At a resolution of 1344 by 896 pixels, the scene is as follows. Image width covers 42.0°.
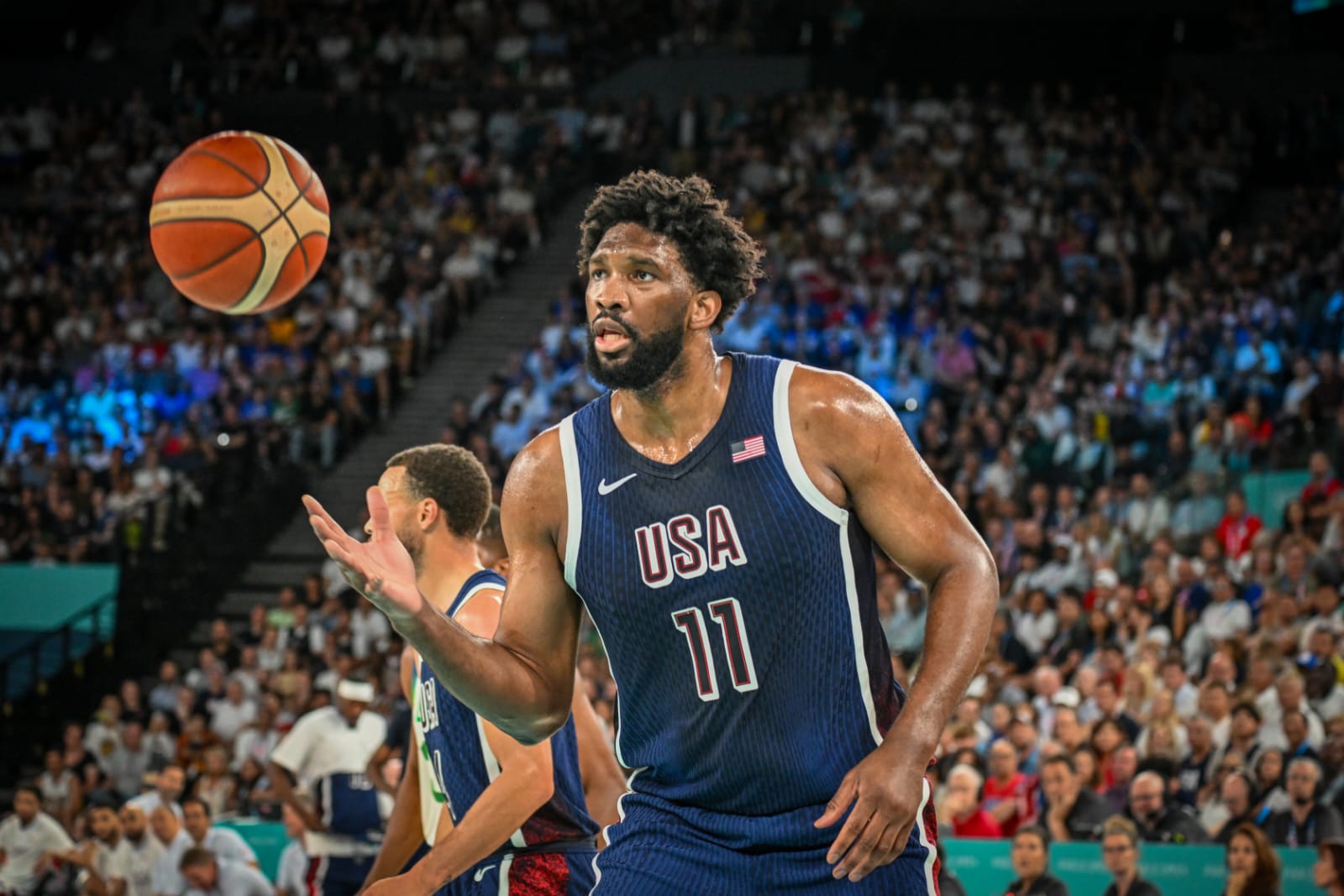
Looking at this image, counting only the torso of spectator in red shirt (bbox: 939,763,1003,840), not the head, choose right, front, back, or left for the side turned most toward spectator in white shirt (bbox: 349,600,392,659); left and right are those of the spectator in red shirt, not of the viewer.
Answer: right

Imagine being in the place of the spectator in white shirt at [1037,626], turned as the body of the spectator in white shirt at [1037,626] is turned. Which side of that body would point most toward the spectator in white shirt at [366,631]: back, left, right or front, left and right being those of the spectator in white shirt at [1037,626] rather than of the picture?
right

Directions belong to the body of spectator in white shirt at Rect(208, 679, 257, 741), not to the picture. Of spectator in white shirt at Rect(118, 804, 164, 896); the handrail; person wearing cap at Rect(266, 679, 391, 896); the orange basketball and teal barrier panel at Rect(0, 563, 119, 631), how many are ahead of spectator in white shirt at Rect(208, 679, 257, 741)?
3

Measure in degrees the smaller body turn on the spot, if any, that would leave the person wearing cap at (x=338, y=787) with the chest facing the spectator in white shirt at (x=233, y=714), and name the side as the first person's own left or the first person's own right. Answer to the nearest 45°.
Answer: approximately 135° to the first person's own left

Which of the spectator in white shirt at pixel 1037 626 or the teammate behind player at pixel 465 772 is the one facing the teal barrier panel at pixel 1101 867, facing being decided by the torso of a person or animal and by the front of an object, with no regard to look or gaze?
the spectator in white shirt

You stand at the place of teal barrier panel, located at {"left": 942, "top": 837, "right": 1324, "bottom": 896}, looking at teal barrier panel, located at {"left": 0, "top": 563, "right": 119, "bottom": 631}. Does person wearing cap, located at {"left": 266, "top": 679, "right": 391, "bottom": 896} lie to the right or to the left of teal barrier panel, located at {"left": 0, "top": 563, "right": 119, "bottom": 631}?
left

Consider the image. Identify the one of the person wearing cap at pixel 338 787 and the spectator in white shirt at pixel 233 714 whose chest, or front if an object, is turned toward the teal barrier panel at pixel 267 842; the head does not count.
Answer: the spectator in white shirt

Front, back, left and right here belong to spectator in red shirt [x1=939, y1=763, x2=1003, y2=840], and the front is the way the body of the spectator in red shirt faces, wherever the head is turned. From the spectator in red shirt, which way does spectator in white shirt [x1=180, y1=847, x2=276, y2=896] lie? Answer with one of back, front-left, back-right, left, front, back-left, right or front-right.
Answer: front-right

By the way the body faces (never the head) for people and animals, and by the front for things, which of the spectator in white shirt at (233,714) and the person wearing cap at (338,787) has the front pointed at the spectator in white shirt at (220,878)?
the spectator in white shirt at (233,714)

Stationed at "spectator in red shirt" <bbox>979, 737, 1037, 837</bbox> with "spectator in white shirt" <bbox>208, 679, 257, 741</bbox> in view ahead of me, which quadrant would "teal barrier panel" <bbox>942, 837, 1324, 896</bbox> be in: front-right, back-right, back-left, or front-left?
back-left

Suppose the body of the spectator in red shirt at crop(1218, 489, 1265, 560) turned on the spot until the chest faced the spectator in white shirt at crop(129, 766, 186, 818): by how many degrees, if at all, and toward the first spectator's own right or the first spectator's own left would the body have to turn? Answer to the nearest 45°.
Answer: approximately 45° to the first spectator's own right
